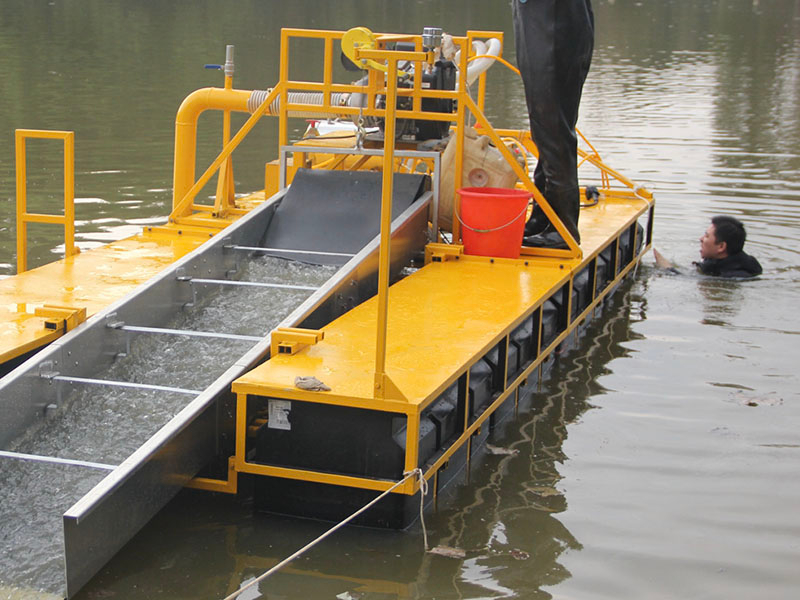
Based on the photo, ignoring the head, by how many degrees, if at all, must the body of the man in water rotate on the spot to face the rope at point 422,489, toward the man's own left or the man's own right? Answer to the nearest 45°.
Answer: approximately 90° to the man's own left

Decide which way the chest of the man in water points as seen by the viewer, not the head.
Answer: to the viewer's left

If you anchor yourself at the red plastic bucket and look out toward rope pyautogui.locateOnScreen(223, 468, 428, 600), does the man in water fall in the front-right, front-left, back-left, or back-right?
back-left

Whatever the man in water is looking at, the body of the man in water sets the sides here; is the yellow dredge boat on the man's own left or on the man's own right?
on the man's own left

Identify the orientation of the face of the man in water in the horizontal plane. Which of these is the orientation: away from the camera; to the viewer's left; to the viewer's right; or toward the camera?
to the viewer's left

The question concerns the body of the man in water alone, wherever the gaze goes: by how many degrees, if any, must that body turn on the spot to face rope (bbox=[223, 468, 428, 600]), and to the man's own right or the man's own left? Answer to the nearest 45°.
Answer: approximately 90° to the man's own left
